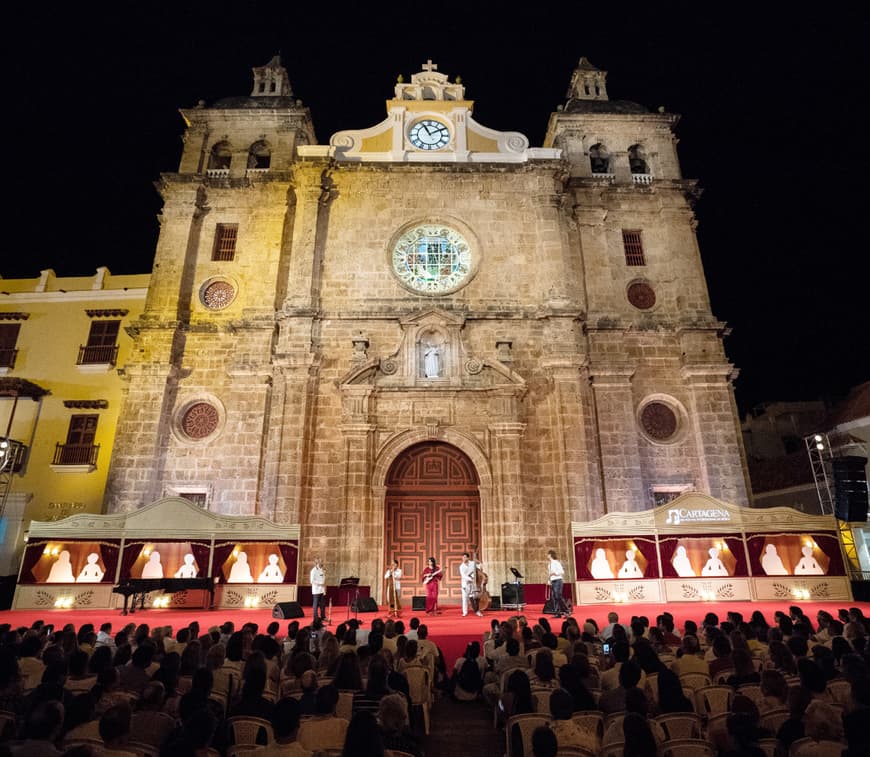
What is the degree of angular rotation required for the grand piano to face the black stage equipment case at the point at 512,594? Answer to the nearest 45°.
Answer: approximately 180°

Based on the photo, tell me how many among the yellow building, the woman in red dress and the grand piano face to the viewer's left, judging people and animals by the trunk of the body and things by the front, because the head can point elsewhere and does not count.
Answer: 1

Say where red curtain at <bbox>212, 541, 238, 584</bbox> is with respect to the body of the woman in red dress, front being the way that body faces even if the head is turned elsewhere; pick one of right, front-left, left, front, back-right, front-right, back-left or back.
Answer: right

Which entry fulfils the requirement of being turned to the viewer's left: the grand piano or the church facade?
the grand piano

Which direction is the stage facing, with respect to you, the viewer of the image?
facing the viewer

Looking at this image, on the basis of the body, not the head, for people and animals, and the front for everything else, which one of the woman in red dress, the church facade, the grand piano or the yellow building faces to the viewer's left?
the grand piano

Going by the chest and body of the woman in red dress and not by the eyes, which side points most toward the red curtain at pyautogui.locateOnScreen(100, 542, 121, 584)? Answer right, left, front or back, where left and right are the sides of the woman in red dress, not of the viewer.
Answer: right

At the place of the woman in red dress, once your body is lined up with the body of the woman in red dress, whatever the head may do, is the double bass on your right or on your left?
on your left

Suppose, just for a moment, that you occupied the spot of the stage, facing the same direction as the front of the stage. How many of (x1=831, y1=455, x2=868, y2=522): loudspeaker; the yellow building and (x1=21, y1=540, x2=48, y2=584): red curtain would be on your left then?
1

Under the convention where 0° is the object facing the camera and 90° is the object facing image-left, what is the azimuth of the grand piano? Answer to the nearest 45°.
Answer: approximately 90°

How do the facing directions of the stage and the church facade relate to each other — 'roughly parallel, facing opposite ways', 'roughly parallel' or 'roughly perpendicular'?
roughly parallel

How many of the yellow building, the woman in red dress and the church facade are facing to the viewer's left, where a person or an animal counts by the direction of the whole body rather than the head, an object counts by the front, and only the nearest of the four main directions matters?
0

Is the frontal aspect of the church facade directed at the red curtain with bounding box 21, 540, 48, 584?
no

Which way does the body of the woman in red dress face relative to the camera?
toward the camera

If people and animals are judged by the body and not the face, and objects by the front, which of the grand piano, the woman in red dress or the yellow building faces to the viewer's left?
the grand piano
